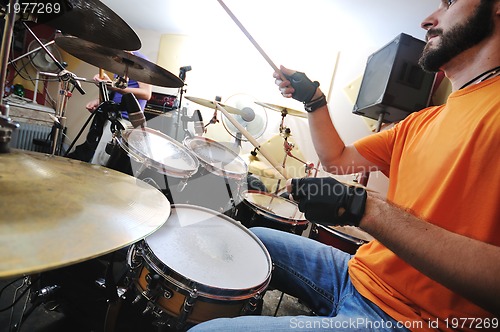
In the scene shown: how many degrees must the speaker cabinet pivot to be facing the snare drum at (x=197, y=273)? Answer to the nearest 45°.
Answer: approximately 45° to its left

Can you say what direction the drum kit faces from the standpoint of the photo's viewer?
facing away from the viewer and to the left of the viewer

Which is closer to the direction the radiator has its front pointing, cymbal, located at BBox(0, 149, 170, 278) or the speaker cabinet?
the cymbal

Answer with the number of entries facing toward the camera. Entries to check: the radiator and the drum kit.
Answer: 1

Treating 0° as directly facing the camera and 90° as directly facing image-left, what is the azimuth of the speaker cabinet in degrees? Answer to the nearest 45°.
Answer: approximately 45°

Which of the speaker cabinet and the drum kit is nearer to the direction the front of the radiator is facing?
the drum kit

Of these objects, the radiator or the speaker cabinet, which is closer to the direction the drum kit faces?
the radiator

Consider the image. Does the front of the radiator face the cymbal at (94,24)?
yes

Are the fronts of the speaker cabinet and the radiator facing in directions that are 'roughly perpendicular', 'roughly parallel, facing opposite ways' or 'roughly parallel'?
roughly perpendicular
